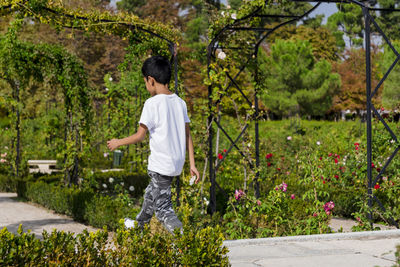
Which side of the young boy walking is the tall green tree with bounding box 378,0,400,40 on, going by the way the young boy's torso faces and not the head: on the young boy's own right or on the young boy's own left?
on the young boy's own right

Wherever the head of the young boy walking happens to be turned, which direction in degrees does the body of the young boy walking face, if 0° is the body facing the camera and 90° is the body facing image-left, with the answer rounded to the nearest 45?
approximately 135°

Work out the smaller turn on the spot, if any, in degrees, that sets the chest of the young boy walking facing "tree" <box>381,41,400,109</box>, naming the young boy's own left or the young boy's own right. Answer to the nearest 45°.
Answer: approximately 90° to the young boy's own right

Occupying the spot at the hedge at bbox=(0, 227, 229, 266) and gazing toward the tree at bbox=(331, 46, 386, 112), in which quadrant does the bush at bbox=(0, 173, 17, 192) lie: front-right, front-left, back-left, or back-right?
front-left

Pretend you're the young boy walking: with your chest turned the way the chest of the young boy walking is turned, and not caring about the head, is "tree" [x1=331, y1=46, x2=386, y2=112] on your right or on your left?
on your right

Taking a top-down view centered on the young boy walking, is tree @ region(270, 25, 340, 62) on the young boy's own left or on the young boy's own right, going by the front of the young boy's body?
on the young boy's own right

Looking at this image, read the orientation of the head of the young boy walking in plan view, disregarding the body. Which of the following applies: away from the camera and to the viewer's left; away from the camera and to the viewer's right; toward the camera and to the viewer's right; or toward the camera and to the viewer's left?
away from the camera and to the viewer's left

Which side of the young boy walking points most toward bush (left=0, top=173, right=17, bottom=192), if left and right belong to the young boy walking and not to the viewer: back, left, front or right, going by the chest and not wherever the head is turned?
front

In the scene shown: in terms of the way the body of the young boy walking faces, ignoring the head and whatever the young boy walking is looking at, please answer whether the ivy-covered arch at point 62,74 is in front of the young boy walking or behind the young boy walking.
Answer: in front

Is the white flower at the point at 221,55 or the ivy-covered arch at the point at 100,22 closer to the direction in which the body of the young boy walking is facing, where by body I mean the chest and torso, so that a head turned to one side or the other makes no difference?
the ivy-covered arch
